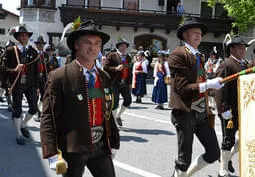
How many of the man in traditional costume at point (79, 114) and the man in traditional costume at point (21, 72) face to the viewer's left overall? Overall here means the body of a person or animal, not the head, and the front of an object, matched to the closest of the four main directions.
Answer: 0

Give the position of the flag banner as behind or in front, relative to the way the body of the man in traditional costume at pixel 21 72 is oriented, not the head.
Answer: in front

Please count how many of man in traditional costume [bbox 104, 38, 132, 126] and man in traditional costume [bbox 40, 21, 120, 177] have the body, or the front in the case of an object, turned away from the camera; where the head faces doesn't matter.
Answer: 0

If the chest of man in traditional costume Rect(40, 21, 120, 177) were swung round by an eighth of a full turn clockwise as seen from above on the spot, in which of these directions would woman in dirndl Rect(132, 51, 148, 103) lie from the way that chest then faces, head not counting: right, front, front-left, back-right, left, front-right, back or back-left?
back

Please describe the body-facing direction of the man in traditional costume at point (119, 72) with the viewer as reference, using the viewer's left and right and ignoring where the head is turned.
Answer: facing the viewer and to the right of the viewer

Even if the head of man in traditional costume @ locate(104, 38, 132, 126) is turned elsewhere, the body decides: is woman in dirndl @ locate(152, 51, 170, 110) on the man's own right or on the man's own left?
on the man's own left

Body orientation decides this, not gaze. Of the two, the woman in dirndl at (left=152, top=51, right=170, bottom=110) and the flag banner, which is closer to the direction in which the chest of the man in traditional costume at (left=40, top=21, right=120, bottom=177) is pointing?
the flag banner

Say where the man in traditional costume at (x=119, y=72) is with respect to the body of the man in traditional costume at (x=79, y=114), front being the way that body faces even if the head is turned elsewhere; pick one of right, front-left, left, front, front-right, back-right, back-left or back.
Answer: back-left

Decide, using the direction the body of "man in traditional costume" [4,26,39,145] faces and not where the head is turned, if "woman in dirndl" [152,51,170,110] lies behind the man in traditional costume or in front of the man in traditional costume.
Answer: behind

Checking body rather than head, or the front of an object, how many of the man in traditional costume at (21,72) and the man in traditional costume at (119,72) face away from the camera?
0

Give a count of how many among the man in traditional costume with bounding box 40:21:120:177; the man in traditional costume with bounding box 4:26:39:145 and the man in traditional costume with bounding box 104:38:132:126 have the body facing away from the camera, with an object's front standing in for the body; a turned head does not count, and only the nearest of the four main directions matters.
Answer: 0

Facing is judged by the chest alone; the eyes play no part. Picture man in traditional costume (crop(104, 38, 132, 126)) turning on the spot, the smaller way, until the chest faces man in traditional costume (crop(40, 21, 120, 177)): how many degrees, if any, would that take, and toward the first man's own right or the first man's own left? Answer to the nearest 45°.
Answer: approximately 45° to the first man's own right

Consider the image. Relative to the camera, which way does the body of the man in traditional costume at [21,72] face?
toward the camera

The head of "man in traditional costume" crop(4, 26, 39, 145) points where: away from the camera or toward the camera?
toward the camera
